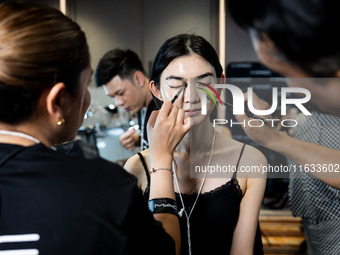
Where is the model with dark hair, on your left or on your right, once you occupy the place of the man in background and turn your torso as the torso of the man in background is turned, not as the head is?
on your left

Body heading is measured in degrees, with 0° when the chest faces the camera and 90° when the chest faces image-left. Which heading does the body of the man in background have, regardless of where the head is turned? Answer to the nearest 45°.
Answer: approximately 45°

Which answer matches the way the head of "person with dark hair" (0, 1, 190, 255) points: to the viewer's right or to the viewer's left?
to the viewer's right

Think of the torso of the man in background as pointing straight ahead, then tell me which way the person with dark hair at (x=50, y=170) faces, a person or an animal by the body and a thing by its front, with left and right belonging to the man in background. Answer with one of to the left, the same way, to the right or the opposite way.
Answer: the opposite way

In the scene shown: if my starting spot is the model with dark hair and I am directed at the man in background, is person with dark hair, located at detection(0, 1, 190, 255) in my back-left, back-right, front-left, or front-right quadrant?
back-left

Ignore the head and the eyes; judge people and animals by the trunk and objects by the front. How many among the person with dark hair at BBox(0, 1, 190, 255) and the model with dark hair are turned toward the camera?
1

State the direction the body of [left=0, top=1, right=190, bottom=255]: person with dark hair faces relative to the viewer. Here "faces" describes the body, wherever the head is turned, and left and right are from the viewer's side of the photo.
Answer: facing away from the viewer and to the right of the viewer

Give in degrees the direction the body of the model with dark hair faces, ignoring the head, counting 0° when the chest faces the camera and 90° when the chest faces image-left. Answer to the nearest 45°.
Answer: approximately 0°
